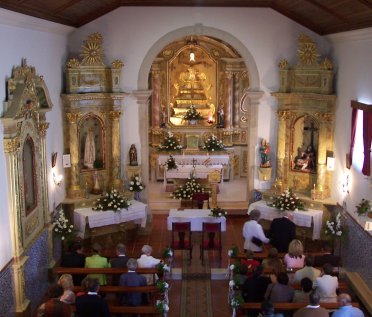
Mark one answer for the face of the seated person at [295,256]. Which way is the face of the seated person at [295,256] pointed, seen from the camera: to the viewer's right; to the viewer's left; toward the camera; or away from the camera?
away from the camera

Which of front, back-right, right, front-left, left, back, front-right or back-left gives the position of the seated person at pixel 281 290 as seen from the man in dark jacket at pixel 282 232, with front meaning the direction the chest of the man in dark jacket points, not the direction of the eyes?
back-right

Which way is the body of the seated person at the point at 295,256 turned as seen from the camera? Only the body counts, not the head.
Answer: away from the camera

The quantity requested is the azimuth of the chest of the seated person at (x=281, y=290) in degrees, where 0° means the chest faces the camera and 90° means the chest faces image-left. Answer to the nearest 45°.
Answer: approximately 180°

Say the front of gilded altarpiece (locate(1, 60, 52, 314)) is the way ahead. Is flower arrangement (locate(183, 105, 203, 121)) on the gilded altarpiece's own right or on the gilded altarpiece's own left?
on the gilded altarpiece's own left

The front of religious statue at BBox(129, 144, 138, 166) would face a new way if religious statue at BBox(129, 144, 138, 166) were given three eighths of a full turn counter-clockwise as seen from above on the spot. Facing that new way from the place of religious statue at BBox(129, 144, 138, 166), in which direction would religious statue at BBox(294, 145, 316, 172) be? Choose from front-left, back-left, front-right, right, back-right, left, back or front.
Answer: front-right

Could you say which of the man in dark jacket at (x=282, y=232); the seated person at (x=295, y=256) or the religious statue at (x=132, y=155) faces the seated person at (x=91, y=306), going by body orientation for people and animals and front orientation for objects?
the religious statue

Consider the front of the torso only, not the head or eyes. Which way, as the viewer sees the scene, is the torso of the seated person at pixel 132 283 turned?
away from the camera

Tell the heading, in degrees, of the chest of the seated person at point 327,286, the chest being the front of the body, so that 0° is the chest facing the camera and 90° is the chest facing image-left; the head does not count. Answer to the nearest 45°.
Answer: approximately 180°

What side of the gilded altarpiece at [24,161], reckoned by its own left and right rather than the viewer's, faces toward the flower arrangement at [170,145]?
left

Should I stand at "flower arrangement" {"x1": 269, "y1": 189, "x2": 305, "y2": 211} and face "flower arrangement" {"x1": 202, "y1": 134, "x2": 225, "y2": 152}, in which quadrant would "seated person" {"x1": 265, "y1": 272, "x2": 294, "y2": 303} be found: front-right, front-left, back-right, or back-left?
back-left

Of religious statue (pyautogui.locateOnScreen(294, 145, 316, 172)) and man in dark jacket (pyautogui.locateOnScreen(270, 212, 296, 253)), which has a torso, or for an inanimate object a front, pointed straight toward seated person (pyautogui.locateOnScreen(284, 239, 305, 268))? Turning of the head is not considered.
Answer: the religious statue
